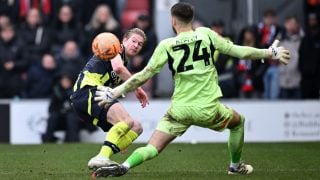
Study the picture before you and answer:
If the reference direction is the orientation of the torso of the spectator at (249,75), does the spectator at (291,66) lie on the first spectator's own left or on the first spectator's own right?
on the first spectator's own left

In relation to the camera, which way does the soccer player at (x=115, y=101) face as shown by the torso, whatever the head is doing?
to the viewer's right

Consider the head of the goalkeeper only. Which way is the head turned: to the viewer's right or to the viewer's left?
to the viewer's left

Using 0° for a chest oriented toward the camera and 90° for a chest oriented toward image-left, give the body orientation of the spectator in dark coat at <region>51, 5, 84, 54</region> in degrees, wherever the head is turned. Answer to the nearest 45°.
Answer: approximately 0°

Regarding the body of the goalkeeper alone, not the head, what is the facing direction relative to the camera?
away from the camera

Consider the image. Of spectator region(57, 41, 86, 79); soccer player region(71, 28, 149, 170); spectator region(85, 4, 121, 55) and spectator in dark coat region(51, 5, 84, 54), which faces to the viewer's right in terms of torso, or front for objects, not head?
the soccer player

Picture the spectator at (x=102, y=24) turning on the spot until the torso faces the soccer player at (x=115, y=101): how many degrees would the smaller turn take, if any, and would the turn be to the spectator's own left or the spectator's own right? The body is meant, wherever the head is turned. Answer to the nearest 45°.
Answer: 0° — they already face them

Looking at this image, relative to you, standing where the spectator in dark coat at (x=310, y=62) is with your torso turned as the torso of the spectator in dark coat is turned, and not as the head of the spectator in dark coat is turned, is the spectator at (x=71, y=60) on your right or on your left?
on your right
